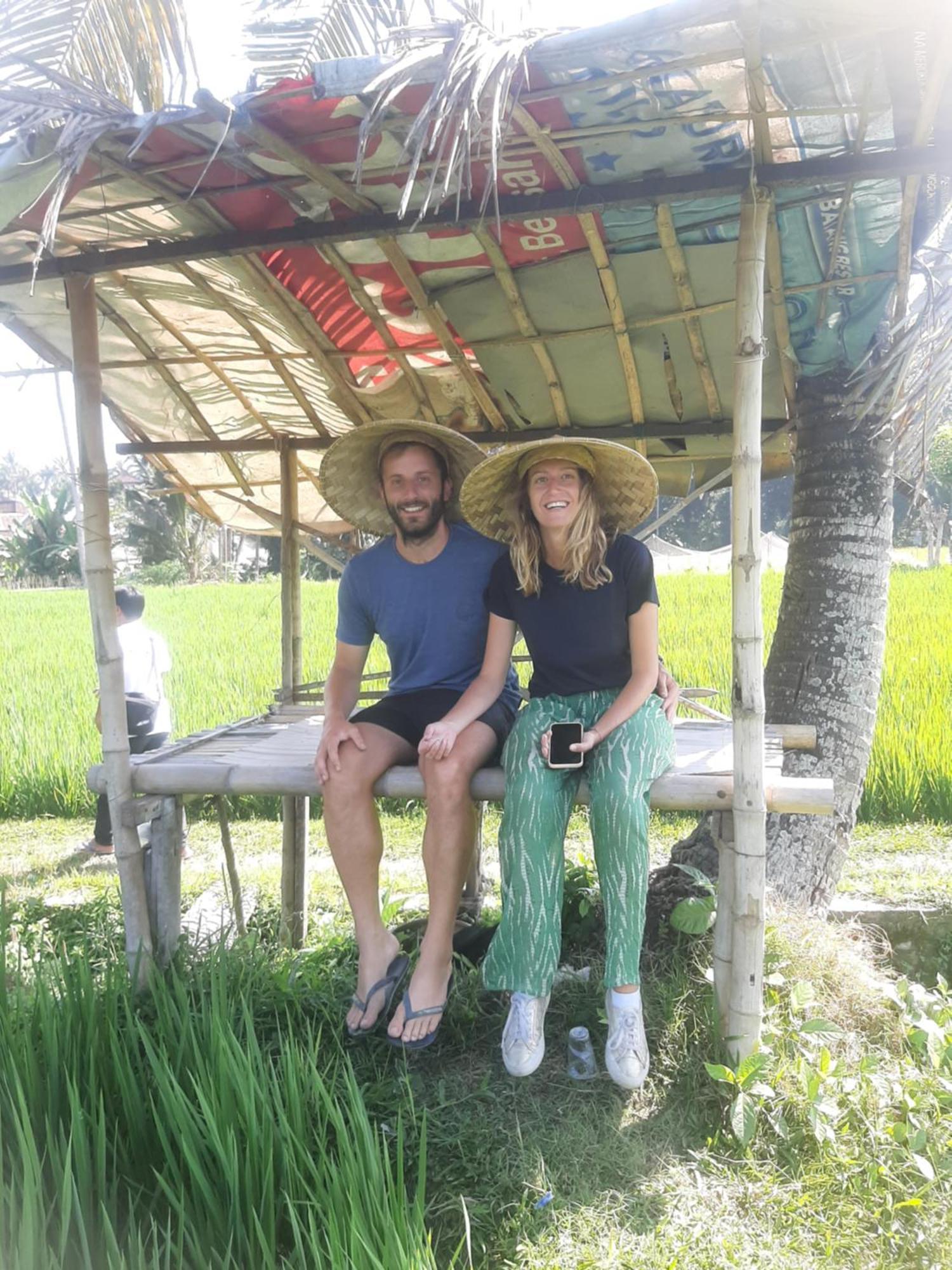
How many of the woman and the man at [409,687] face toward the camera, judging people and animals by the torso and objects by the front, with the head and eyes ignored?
2

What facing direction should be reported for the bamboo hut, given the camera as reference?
facing the viewer

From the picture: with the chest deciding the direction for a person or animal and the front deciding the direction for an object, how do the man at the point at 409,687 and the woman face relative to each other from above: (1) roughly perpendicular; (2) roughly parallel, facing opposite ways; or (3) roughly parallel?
roughly parallel

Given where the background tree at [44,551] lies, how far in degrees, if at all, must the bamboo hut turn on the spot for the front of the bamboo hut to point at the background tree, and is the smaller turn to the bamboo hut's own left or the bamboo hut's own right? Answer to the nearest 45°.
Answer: approximately 135° to the bamboo hut's own right

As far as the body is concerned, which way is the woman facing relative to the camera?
toward the camera

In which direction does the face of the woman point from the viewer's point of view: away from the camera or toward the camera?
toward the camera

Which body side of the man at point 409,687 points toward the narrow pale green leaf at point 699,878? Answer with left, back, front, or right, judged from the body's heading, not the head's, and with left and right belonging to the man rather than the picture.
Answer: left

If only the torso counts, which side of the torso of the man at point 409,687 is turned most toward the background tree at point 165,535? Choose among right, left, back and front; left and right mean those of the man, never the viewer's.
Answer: back
